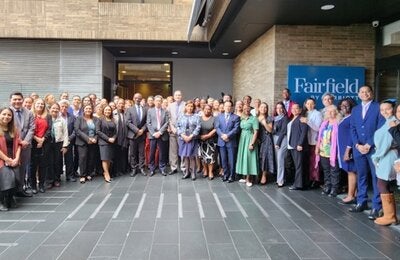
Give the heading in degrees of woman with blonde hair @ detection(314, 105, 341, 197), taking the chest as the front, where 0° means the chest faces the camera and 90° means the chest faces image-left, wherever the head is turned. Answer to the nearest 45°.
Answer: approximately 45°

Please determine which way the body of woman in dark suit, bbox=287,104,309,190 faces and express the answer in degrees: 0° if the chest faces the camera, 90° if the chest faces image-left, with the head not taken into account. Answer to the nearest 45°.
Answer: approximately 45°

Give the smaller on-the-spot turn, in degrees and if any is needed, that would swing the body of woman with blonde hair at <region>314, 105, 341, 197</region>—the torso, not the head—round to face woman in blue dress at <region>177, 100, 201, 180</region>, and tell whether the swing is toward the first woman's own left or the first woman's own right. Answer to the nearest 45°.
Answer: approximately 45° to the first woman's own right

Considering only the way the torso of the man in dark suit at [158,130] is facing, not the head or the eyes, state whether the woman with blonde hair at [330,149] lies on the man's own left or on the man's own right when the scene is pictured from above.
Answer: on the man's own left

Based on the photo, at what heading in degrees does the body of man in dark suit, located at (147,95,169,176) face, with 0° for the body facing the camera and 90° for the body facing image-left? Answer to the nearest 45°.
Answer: approximately 0°

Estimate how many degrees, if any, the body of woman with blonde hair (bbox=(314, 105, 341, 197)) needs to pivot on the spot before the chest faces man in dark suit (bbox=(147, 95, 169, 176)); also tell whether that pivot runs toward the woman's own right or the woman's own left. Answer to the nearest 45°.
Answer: approximately 45° to the woman's own right

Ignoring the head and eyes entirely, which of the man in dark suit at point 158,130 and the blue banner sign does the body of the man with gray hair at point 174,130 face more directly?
the man in dark suit

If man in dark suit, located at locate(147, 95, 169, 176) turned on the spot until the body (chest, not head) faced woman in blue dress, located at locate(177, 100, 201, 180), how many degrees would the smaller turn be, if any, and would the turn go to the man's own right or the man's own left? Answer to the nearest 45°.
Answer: approximately 45° to the man's own left

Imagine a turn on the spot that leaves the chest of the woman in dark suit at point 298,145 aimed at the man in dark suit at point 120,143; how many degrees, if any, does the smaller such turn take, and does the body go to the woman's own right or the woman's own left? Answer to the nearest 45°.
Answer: approximately 45° to the woman's own right
